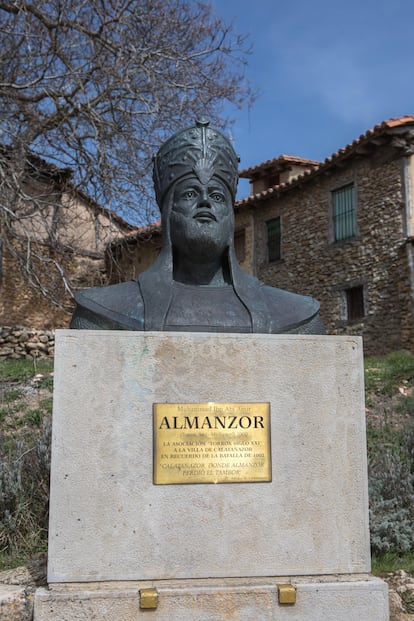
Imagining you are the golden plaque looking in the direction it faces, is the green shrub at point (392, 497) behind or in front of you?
behind

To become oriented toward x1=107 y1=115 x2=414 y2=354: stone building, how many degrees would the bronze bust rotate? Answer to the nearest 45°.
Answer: approximately 180°

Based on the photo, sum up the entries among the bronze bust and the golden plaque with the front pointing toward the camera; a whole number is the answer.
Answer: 2

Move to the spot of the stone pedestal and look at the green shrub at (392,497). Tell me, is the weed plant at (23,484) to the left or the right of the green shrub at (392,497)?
left

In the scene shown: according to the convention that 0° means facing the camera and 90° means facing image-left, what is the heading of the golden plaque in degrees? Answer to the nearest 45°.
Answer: approximately 0°

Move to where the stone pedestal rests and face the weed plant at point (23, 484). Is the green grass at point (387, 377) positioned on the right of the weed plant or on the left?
right

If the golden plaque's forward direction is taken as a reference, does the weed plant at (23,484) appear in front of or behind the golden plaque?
behind
